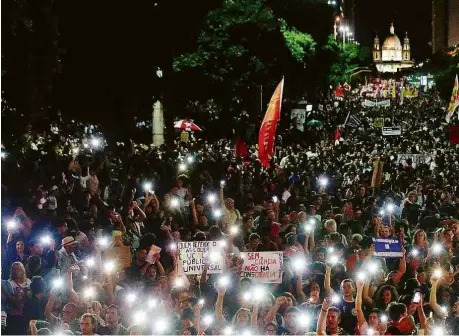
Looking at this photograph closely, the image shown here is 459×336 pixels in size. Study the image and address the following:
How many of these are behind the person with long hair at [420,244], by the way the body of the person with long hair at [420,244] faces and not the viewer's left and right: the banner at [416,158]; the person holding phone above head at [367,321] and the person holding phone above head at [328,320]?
1

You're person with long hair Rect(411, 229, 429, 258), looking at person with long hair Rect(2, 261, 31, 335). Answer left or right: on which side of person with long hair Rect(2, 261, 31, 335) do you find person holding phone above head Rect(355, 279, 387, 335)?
left

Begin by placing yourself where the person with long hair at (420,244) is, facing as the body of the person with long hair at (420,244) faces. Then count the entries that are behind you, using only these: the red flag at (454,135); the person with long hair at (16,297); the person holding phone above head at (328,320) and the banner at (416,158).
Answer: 2

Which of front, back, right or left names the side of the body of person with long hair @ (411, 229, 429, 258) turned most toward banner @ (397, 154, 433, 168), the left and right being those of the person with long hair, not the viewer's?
back

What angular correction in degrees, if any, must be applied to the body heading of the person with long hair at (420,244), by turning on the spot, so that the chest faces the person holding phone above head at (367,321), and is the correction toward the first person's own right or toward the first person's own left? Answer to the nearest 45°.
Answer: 0° — they already face them

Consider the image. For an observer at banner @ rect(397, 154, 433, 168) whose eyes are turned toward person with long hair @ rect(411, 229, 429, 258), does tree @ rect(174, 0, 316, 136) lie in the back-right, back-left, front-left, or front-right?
back-right

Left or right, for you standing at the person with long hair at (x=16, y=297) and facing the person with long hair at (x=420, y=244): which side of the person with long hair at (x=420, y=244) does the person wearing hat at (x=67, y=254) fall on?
left

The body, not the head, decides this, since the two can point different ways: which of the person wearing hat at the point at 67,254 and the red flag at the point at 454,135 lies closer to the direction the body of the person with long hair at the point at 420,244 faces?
the person wearing hat

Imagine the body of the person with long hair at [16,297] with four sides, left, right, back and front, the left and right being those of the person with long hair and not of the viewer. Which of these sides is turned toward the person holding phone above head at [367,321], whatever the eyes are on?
left

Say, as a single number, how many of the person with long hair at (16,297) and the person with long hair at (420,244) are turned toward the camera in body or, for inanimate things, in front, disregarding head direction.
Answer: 2

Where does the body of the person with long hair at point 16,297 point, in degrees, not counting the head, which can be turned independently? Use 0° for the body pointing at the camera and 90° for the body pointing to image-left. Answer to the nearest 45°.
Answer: approximately 0°

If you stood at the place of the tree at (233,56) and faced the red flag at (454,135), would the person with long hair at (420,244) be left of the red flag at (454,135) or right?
right

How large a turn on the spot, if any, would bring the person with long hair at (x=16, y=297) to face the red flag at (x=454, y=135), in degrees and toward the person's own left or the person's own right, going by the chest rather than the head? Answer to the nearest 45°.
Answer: approximately 135° to the person's own left
